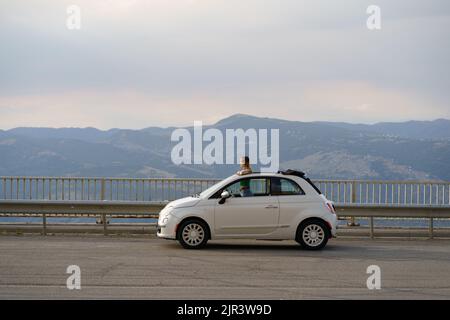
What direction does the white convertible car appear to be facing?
to the viewer's left
